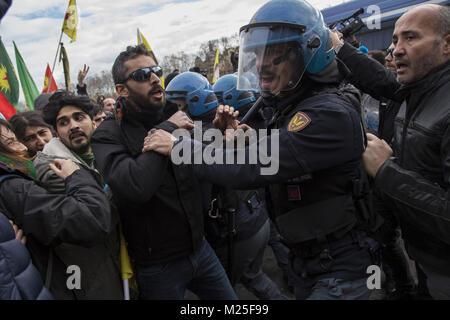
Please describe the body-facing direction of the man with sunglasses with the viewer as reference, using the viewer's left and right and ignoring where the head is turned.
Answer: facing the viewer and to the right of the viewer

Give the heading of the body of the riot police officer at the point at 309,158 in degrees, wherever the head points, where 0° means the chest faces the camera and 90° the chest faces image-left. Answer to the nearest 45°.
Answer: approximately 90°

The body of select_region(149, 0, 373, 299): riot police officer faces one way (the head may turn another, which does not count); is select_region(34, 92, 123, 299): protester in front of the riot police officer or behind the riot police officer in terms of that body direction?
in front

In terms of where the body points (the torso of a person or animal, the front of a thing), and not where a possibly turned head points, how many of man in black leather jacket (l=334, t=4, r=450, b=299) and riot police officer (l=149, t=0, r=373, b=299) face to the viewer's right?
0

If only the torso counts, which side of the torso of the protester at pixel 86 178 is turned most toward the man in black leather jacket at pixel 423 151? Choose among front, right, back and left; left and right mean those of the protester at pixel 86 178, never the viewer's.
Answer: front

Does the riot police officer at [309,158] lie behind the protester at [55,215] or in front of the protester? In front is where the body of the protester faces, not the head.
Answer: in front

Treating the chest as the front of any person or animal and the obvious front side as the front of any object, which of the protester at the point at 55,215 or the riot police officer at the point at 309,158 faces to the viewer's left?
the riot police officer

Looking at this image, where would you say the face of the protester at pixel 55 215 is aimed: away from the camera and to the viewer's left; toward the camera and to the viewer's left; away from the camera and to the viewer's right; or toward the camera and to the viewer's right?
toward the camera and to the viewer's right
